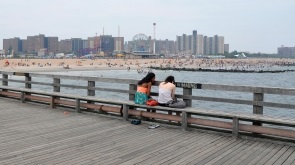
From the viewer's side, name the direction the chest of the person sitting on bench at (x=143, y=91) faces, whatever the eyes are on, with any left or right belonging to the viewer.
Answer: facing away from the viewer and to the right of the viewer

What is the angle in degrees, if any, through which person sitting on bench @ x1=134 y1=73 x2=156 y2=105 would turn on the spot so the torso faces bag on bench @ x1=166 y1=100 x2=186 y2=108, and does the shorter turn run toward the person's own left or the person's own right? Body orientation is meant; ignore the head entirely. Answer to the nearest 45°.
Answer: approximately 90° to the person's own right

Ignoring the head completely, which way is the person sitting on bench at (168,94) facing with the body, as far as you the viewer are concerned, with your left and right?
facing away from the viewer and to the right of the viewer

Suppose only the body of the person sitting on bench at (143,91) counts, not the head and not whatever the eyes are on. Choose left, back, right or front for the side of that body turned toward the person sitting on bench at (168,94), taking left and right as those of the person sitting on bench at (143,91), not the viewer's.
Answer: right
